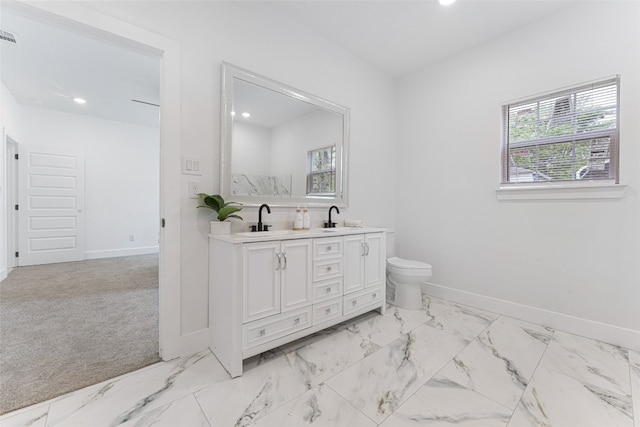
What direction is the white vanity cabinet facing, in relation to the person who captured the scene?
facing the viewer and to the right of the viewer

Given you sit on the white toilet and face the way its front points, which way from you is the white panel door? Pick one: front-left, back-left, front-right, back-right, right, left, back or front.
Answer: back-right

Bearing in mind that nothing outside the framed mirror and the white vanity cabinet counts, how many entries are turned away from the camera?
0

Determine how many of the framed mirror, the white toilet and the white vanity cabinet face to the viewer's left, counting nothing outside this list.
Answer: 0

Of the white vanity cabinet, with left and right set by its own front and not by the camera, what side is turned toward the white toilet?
left

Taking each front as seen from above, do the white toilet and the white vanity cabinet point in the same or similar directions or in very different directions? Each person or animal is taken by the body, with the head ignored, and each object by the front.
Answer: same or similar directions

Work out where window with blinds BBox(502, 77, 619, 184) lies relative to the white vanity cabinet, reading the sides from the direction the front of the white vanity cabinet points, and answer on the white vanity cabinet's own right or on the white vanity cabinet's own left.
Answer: on the white vanity cabinet's own left

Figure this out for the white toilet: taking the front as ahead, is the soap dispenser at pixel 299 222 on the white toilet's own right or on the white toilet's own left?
on the white toilet's own right

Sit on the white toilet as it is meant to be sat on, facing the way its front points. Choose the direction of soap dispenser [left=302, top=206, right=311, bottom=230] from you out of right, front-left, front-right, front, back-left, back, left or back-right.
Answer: right

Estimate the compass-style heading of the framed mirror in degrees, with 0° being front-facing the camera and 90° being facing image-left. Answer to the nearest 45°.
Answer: approximately 315°

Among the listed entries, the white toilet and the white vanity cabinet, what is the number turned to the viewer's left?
0

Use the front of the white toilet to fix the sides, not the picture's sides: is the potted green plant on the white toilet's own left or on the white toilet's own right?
on the white toilet's own right

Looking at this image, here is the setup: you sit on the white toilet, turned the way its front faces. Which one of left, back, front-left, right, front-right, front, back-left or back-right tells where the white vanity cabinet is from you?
right

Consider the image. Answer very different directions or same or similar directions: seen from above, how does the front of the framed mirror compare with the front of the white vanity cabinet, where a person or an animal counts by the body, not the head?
same or similar directions
